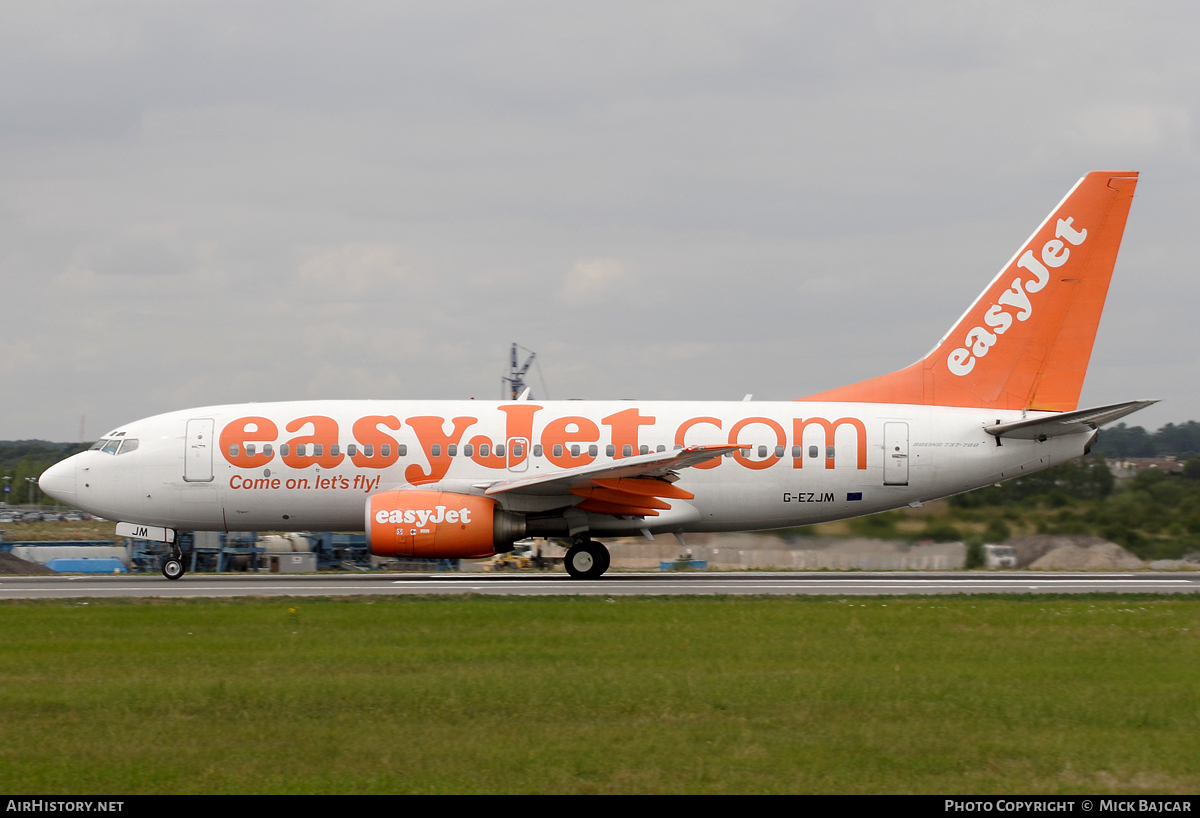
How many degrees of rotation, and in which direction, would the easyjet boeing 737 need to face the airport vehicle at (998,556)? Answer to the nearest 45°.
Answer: approximately 135° to its right

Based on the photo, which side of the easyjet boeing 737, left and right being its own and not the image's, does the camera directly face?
left
